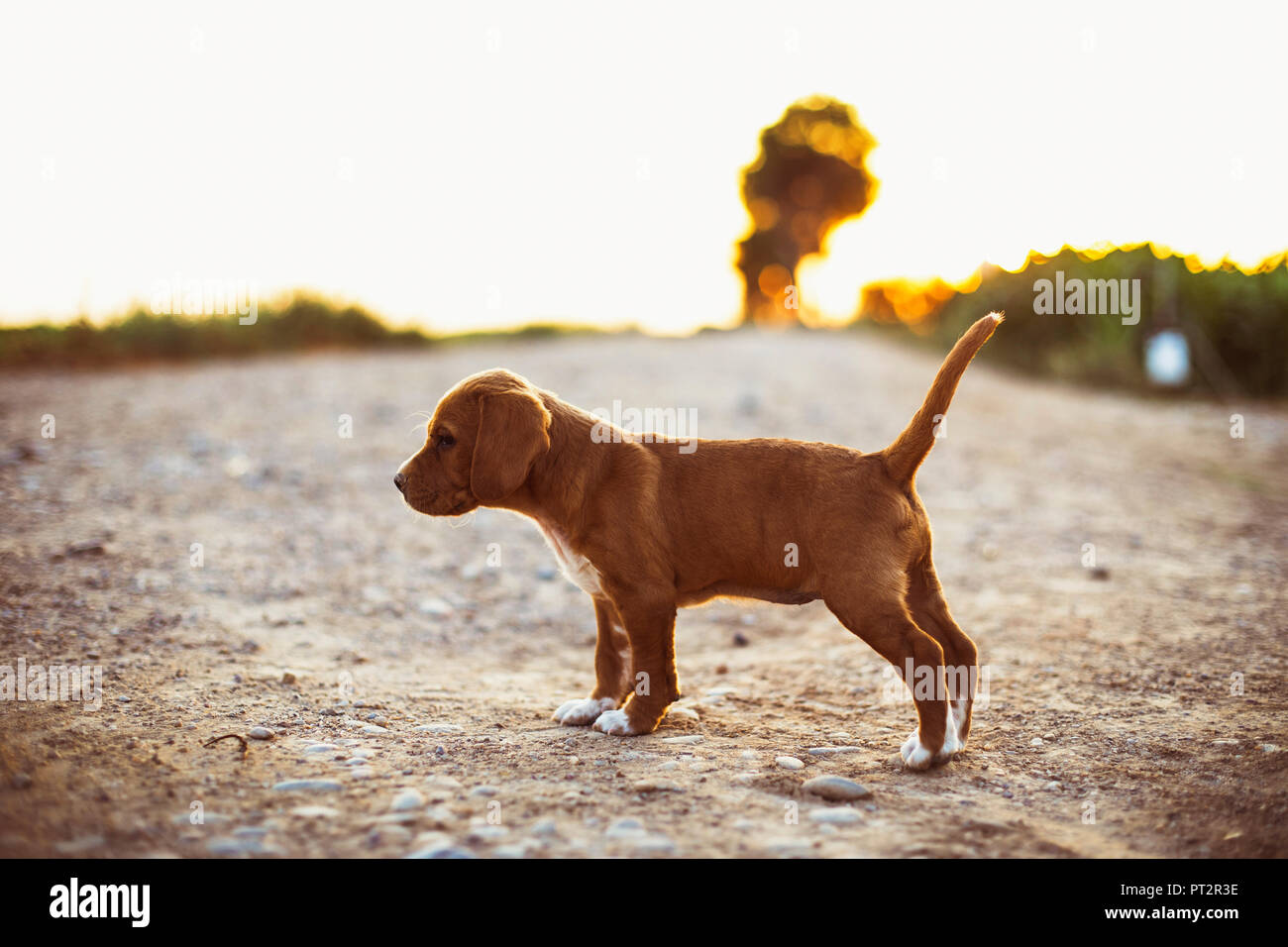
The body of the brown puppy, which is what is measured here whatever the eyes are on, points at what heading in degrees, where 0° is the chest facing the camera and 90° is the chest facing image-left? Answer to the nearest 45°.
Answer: approximately 90°

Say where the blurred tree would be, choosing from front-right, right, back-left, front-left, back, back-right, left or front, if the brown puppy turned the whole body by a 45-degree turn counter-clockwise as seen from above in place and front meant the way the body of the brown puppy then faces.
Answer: back-right

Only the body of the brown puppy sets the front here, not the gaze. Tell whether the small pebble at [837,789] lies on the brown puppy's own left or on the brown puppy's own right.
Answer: on the brown puppy's own left
